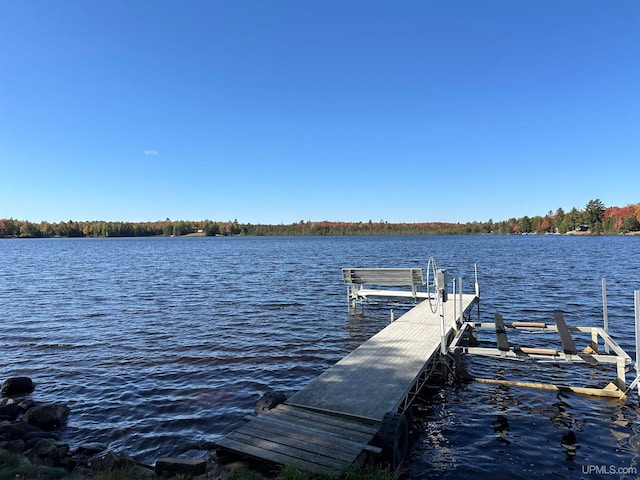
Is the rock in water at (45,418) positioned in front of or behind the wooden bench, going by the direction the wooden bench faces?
behind

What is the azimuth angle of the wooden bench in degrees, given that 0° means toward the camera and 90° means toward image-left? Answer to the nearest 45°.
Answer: approximately 180°

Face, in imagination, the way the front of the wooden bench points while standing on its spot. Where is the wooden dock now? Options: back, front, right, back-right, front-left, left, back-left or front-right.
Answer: back

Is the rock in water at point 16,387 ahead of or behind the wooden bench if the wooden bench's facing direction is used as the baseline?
behind

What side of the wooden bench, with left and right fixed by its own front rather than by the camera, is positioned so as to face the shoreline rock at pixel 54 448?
back
